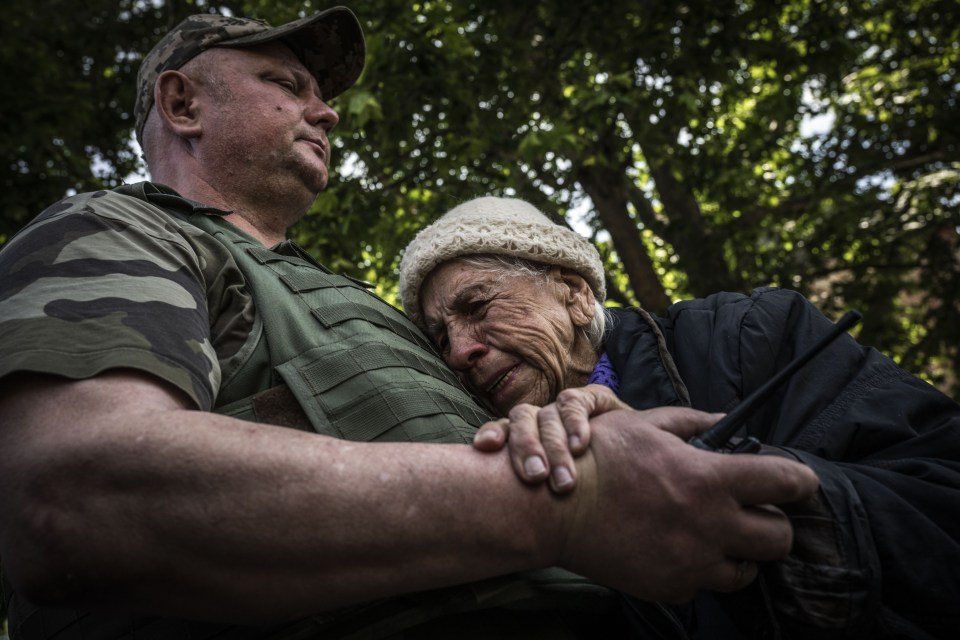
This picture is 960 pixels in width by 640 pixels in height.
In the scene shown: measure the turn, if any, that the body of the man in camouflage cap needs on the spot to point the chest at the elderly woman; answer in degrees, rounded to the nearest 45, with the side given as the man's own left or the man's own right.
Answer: approximately 45° to the man's own left

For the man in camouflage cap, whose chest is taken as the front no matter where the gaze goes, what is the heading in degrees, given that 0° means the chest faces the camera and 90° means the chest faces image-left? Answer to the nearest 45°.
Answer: approximately 270°
